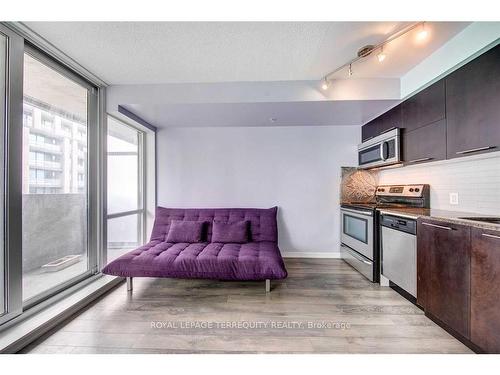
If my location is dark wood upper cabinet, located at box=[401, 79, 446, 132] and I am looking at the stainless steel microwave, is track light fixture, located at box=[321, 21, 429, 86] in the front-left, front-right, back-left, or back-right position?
back-left

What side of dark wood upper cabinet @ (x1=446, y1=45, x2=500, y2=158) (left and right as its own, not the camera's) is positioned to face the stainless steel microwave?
right

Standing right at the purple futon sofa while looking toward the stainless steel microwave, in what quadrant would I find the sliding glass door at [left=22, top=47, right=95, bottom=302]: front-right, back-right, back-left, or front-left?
back-right

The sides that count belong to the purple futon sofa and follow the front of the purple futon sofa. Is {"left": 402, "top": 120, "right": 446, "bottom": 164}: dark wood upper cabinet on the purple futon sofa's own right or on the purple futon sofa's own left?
on the purple futon sofa's own left

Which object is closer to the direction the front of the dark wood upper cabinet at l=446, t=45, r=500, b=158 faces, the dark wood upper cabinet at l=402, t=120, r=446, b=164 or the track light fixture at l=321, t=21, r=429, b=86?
the track light fixture

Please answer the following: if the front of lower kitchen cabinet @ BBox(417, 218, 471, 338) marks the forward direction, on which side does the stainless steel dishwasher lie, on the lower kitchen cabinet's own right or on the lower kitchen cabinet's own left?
on the lower kitchen cabinet's own right
